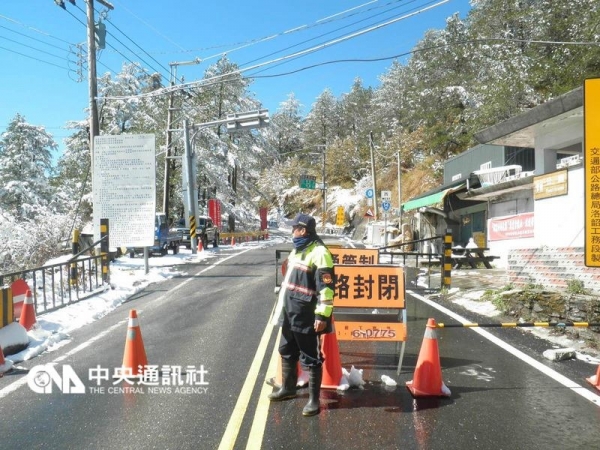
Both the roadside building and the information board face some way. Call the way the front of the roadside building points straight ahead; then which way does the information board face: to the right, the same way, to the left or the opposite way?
to the left

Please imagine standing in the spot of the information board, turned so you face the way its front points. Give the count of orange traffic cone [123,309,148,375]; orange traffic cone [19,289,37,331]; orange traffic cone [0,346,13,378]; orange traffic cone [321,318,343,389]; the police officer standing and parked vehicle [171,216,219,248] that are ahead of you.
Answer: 5

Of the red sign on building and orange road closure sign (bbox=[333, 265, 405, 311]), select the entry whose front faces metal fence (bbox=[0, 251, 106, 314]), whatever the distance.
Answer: the red sign on building

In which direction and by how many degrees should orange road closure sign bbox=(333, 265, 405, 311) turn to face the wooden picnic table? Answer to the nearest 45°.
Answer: approximately 180°

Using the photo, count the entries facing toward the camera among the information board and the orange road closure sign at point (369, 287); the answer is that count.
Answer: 2

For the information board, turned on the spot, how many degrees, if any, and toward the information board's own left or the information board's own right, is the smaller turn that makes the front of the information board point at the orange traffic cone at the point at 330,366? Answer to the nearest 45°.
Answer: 0° — it already faces it

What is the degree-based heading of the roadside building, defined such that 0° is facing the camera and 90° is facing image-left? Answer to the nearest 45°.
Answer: approximately 45°

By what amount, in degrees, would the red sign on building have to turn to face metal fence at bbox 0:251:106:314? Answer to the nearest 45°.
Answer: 0° — it already faces it

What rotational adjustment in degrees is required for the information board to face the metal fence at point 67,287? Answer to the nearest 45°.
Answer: approximately 45° to its right

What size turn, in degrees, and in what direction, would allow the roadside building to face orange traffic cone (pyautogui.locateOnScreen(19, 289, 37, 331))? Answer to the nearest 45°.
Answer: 0° — it already faces it

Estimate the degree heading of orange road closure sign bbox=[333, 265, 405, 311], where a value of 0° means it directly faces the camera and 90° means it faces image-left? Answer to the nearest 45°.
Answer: approximately 0°

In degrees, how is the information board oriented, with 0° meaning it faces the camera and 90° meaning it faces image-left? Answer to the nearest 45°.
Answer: approximately 0°
